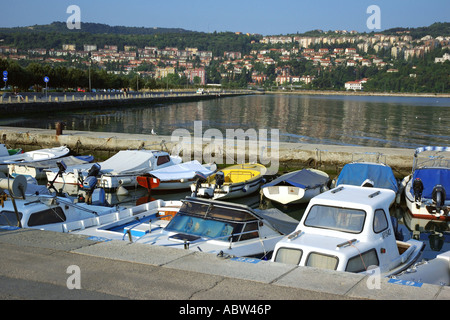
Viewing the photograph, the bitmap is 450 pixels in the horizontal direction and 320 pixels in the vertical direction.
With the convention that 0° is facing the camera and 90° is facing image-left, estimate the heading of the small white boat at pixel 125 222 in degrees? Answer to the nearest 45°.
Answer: approximately 45°

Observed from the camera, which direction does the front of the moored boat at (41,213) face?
facing the viewer and to the left of the viewer

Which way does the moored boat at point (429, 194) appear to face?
away from the camera

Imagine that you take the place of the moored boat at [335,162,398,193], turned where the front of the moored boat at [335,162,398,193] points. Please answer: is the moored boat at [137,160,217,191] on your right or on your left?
on your left

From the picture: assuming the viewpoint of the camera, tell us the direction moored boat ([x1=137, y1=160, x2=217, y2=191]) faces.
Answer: facing away from the viewer and to the right of the viewer

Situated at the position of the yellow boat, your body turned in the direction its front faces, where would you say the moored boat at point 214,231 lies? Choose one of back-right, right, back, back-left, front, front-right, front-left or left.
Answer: back-right

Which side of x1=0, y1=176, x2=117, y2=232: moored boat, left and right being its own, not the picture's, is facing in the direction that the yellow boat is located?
back

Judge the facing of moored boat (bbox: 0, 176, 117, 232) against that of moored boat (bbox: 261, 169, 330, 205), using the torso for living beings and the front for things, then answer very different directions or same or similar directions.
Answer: very different directions

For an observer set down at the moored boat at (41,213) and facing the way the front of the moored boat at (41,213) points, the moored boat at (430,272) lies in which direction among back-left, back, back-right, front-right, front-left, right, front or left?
left

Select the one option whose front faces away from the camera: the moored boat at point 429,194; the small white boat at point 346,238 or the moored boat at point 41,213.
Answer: the moored boat at point 429,194

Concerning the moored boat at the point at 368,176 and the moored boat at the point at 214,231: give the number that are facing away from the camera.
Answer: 1

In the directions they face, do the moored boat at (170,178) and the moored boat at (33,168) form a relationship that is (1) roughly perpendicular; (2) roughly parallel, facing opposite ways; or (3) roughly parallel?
roughly parallel

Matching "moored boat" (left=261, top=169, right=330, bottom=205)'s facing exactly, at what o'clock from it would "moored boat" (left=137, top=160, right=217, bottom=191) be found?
"moored boat" (left=137, top=160, right=217, bottom=191) is roughly at 8 o'clock from "moored boat" (left=261, top=169, right=330, bottom=205).

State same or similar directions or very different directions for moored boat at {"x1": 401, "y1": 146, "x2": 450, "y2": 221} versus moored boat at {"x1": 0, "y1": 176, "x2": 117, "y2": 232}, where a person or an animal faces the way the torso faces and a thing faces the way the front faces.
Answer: very different directions

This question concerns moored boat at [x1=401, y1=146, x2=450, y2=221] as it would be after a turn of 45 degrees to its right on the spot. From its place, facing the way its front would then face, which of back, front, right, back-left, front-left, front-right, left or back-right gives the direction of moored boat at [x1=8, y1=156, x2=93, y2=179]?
back-left
